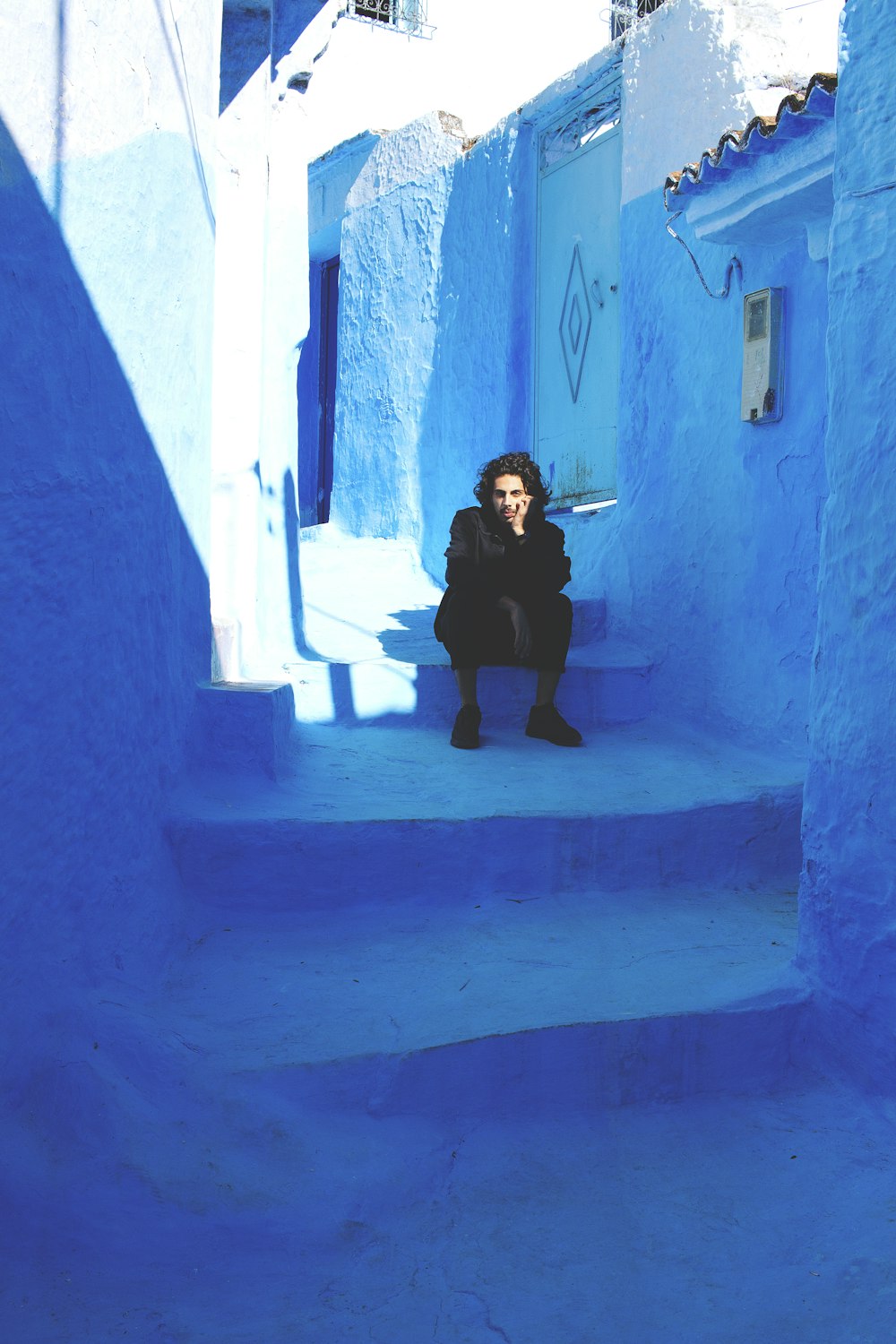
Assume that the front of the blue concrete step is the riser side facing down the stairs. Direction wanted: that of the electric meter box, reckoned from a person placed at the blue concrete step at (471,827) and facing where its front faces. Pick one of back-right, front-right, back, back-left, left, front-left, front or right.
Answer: back-left

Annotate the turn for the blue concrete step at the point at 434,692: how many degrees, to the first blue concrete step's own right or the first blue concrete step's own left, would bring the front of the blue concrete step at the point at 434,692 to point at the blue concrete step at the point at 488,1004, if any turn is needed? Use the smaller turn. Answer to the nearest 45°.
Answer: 0° — it already faces it

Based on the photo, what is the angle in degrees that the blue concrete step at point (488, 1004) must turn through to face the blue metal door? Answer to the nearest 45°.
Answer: approximately 180°

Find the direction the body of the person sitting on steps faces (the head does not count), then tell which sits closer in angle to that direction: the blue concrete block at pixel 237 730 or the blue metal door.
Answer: the blue concrete block

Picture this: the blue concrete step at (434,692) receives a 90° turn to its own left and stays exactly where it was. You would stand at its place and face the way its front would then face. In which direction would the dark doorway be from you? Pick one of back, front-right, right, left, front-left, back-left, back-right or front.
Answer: left

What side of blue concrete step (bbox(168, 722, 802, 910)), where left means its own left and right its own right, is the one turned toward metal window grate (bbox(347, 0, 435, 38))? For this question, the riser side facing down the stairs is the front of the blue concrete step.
back

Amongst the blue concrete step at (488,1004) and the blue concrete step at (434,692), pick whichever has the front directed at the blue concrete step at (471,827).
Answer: the blue concrete step at (434,692)

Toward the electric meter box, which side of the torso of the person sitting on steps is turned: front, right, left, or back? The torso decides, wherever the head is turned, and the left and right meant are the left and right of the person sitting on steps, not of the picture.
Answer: left
